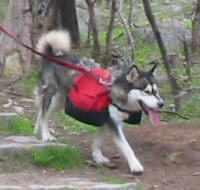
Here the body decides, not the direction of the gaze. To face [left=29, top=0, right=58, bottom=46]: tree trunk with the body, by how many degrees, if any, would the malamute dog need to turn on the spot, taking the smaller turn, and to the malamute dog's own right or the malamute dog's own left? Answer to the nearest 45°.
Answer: approximately 135° to the malamute dog's own left

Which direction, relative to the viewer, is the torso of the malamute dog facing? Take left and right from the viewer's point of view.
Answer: facing the viewer and to the right of the viewer

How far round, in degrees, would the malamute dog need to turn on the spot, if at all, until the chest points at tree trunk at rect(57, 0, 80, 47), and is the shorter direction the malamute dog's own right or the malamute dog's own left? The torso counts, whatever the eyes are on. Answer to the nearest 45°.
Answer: approximately 135° to the malamute dog's own left

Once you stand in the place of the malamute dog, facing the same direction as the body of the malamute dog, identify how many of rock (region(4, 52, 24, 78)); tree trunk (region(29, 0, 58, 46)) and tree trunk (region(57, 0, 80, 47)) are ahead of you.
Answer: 0

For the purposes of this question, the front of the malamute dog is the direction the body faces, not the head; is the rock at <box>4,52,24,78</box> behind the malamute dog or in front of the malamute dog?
behind

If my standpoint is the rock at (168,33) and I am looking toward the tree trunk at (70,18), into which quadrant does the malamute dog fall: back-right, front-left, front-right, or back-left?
front-left

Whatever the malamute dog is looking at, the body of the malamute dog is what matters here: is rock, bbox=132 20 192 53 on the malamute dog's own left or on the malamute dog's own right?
on the malamute dog's own left

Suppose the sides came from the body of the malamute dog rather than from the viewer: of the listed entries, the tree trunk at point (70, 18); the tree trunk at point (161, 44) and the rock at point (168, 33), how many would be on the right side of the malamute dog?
0

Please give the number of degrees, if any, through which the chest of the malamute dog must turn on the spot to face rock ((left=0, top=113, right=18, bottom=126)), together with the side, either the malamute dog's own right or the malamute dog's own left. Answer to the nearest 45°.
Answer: approximately 180°
